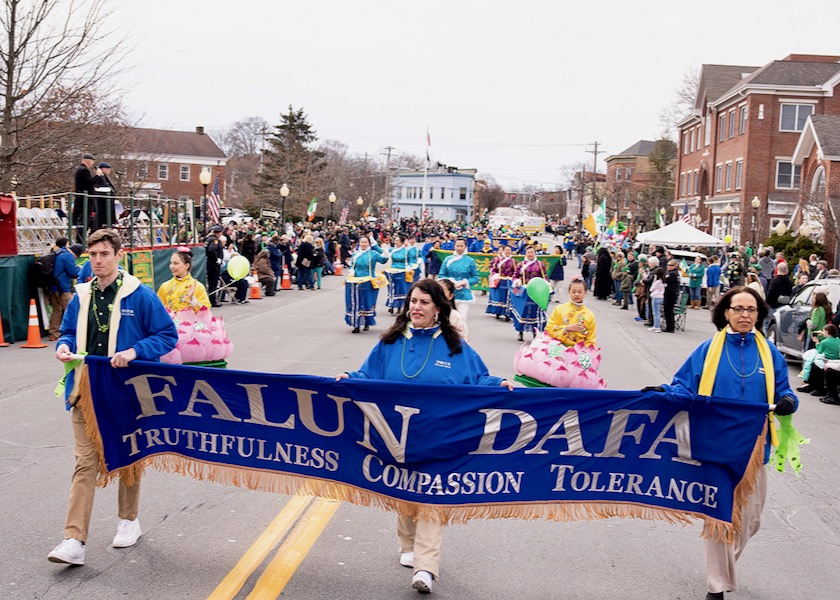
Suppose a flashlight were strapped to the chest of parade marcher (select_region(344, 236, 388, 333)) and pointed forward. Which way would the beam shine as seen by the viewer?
toward the camera

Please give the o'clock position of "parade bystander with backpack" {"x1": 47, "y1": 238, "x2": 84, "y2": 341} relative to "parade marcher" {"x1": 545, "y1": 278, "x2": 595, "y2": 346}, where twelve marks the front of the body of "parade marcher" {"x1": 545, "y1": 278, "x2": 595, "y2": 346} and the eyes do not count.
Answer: "parade bystander with backpack" {"x1": 47, "y1": 238, "x2": 84, "y2": 341} is roughly at 4 o'clock from "parade marcher" {"x1": 545, "y1": 278, "x2": 595, "y2": 346}.

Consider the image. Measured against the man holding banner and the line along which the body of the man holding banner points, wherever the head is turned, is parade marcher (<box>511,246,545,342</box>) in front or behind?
behind

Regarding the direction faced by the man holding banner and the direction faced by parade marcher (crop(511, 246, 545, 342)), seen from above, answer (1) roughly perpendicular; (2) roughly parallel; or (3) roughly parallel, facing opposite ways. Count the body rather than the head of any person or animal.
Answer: roughly parallel

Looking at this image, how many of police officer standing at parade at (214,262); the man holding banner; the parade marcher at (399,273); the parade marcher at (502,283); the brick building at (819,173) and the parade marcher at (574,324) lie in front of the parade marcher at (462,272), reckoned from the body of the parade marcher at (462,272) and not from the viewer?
2

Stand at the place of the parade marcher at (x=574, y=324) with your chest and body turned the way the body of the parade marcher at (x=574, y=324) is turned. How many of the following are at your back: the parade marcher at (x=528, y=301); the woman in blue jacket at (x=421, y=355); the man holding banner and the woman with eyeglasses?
1

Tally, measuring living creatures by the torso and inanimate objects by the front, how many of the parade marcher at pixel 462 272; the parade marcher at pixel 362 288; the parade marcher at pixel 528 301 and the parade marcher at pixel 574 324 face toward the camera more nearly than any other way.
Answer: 4

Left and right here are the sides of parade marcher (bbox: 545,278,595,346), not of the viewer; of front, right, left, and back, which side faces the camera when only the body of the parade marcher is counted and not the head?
front

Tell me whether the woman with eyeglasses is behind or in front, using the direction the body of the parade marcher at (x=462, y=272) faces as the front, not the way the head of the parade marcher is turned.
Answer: in front

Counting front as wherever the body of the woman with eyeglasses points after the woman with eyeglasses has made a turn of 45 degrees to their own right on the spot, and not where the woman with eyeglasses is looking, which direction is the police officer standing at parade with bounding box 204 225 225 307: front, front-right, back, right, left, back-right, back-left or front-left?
right
